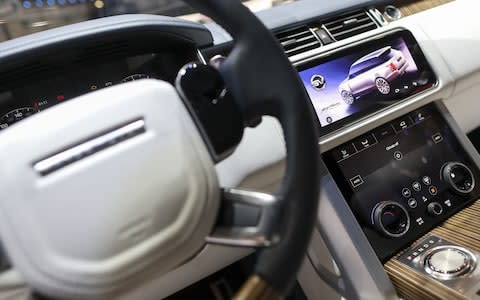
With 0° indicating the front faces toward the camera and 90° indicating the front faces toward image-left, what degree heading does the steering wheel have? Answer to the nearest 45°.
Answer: approximately 0°
